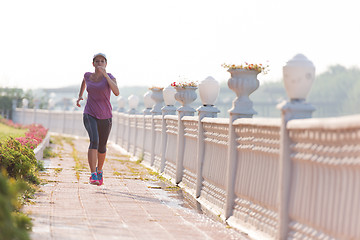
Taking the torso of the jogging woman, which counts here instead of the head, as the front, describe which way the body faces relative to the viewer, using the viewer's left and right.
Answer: facing the viewer

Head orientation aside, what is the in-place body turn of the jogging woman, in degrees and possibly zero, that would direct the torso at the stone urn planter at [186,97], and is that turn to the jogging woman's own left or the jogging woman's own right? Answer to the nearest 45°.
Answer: approximately 135° to the jogging woman's own left

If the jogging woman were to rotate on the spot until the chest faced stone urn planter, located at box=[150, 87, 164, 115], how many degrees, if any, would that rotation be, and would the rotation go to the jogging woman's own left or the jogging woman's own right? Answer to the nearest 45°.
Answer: approximately 180°
